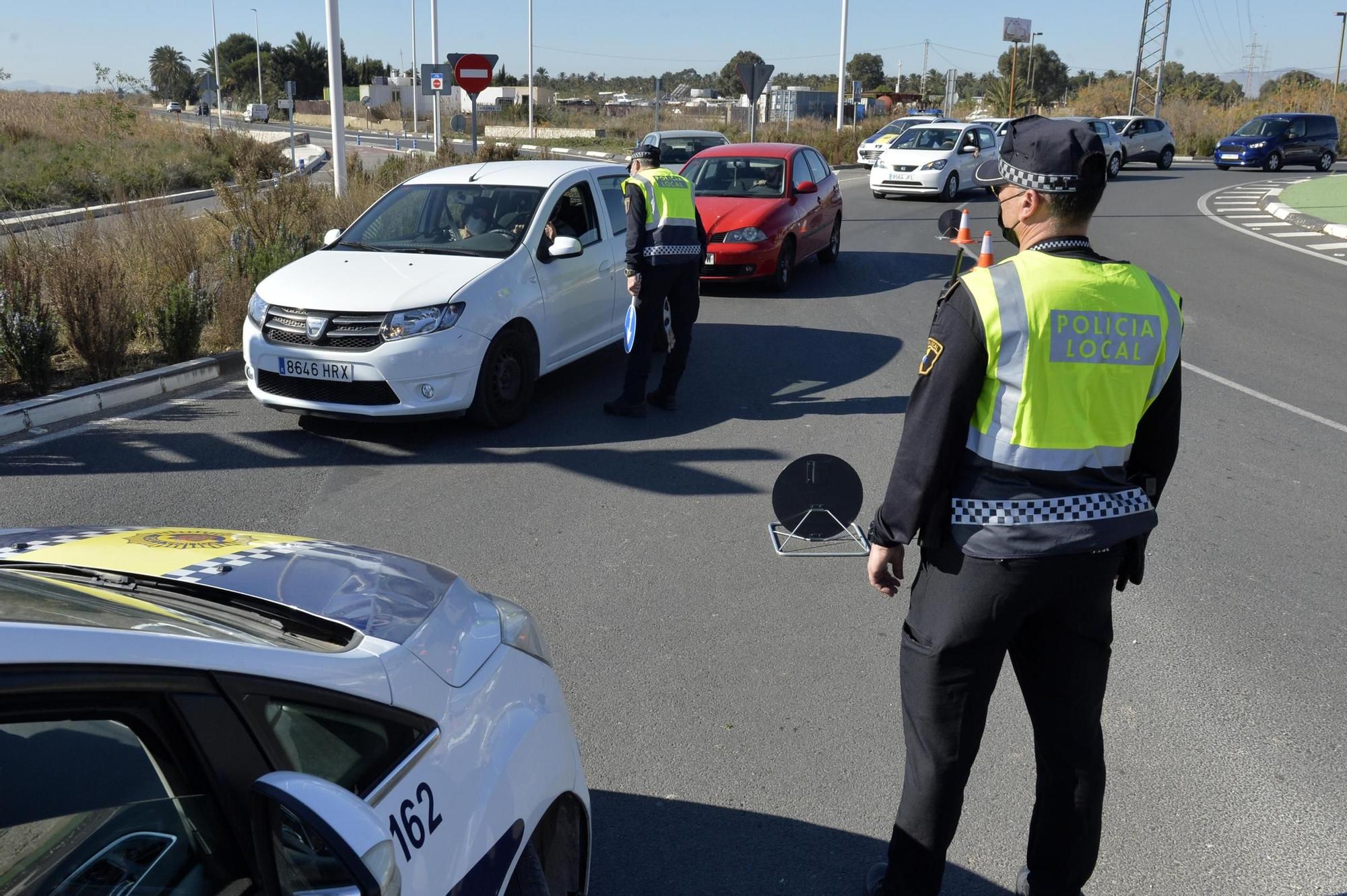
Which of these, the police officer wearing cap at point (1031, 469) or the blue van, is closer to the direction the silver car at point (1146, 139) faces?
the police officer wearing cap

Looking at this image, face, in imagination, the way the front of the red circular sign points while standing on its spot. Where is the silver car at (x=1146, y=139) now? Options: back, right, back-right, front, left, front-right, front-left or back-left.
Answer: back-left

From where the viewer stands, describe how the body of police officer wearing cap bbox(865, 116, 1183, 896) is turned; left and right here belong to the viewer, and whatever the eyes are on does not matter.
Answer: facing away from the viewer and to the left of the viewer

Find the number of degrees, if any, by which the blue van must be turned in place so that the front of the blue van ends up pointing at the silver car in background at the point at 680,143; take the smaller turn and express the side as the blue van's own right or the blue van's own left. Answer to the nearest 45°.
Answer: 0° — it already faces it

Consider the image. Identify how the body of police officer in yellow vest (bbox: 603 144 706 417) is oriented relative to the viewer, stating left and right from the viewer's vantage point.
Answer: facing away from the viewer and to the left of the viewer

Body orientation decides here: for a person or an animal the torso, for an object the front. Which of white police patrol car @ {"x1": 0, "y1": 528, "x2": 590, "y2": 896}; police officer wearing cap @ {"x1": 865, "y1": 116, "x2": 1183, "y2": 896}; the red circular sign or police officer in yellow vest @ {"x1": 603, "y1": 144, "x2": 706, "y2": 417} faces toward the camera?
the red circular sign

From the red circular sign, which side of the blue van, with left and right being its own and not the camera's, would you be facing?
front

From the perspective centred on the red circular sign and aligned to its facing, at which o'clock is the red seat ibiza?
The red seat ibiza is roughly at 11 o'clock from the red circular sign.

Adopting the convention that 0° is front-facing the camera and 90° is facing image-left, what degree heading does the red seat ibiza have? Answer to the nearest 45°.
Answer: approximately 45°

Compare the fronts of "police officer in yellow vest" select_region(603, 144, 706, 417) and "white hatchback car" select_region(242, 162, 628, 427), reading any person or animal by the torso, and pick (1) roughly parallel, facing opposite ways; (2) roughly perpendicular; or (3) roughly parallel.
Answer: roughly perpendicular

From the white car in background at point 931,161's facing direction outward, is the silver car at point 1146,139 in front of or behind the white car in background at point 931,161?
behind

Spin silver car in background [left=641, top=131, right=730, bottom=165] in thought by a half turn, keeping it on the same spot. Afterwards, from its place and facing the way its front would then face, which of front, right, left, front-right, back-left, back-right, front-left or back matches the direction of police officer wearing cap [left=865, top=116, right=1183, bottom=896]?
back-right

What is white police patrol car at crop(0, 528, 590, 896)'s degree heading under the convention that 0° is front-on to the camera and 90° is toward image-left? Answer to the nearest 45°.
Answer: approximately 225°

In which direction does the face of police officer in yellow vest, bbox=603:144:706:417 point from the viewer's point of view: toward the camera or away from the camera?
away from the camera

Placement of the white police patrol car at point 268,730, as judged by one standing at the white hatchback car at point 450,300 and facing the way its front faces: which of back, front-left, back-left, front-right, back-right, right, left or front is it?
front-left

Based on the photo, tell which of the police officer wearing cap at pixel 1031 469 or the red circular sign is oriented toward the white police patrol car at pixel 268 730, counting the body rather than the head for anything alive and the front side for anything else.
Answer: the red circular sign
